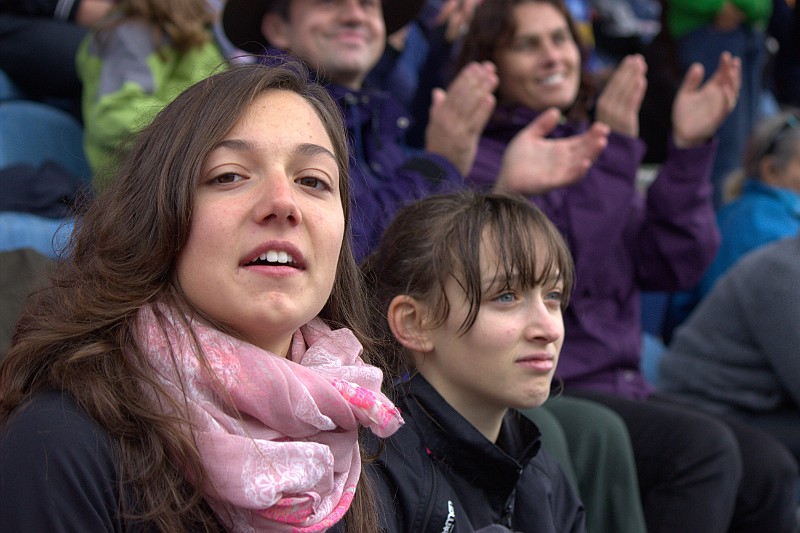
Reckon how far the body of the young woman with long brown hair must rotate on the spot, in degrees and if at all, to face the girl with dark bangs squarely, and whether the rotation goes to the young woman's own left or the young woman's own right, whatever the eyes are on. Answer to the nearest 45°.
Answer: approximately 90° to the young woman's own left

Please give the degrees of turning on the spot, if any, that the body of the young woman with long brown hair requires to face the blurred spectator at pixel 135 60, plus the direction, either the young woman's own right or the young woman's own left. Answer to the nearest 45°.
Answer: approximately 135° to the young woman's own left

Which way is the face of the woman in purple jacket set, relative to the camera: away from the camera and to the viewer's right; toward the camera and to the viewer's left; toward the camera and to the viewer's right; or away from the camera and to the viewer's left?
toward the camera and to the viewer's right

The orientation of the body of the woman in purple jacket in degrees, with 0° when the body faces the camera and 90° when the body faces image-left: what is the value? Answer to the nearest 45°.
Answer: approximately 315°

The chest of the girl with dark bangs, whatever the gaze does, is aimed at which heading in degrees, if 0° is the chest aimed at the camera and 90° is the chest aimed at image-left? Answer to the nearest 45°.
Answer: approximately 315°

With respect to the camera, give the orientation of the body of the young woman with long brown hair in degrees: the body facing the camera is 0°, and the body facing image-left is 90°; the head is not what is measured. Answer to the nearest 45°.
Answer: approximately 315°

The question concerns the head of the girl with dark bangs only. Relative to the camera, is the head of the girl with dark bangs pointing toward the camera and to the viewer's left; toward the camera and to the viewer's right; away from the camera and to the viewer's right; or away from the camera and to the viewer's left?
toward the camera and to the viewer's right
